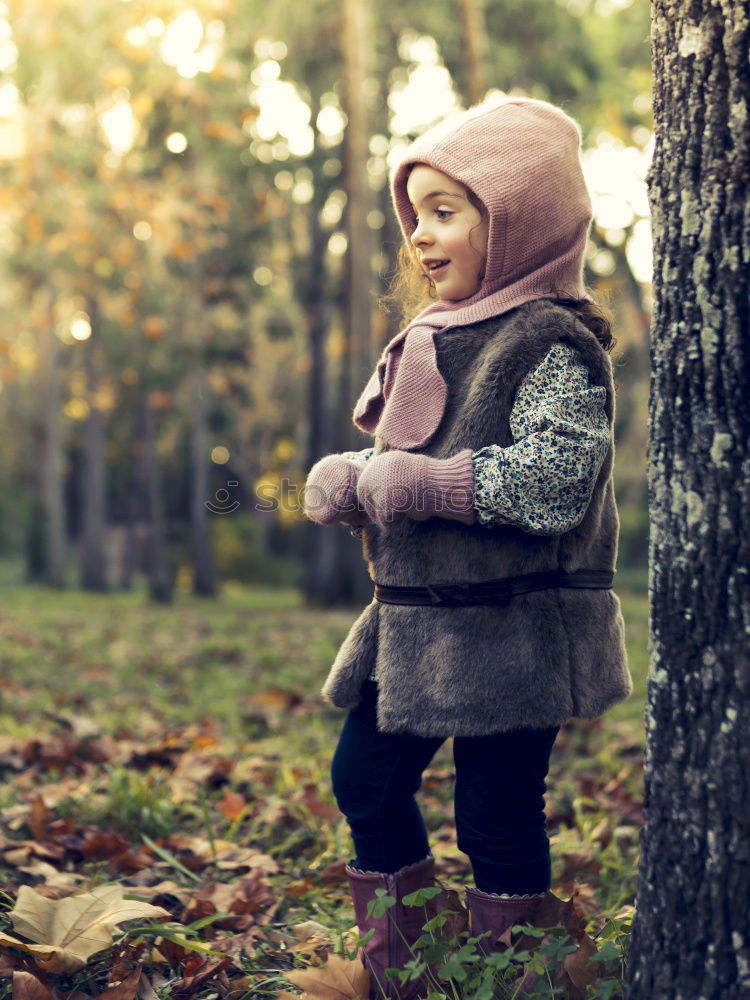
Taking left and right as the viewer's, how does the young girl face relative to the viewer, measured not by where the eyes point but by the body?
facing the viewer and to the left of the viewer

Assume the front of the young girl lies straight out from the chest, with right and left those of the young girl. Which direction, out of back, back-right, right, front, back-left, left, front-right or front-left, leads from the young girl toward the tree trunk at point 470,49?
back-right

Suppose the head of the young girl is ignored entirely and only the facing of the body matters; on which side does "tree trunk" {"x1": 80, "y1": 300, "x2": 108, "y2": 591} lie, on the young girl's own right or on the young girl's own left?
on the young girl's own right

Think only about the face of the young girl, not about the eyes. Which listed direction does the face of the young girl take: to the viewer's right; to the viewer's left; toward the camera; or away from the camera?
to the viewer's left

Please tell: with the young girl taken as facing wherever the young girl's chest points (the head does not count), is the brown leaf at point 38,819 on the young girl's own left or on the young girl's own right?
on the young girl's own right

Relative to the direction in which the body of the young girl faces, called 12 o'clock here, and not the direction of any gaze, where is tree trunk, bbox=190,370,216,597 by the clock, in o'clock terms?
The tree trunk is roughly at 4 o'clock from the young girl.

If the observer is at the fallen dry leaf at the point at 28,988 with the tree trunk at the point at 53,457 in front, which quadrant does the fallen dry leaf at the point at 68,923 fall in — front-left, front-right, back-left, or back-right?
front-right
